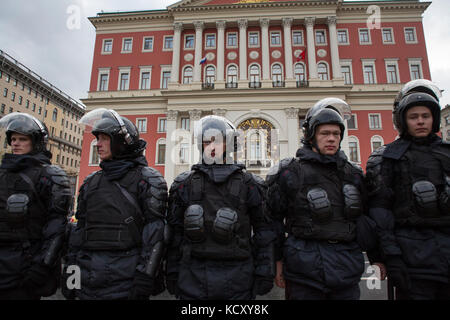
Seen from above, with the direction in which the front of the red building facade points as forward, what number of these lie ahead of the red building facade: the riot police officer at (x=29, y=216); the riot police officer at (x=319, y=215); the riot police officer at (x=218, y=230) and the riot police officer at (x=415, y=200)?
4

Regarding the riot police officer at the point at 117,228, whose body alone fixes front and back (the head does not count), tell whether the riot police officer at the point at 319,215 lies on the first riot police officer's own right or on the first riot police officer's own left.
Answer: on the first riot police officer's own left

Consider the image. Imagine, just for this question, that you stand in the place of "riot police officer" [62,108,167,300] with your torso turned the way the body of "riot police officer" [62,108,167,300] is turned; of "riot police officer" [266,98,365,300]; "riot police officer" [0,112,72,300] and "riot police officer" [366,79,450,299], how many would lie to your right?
1

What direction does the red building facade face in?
toward the camera

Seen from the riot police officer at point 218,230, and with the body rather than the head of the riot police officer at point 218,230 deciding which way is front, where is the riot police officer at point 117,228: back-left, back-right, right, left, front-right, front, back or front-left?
right

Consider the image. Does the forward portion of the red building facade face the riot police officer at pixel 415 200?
yes

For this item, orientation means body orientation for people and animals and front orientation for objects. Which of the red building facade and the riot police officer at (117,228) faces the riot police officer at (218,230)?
the red building facade

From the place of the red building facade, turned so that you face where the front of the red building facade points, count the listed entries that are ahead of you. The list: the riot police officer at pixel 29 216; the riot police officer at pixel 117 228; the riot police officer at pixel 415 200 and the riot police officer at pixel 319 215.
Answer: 4

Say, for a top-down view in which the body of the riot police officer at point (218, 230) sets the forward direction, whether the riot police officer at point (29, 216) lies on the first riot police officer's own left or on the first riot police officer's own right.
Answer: on the first riot police officer's own right

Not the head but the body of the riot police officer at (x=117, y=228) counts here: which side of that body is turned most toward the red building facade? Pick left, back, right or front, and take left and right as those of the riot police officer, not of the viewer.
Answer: back

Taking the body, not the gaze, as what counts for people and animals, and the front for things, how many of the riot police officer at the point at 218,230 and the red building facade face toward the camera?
2

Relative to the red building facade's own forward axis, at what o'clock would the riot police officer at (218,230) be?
The riot police officer is roughly at 12 o'clock from the red building facade.

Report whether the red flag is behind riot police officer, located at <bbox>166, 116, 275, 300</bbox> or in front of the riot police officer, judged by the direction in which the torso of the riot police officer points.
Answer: behind

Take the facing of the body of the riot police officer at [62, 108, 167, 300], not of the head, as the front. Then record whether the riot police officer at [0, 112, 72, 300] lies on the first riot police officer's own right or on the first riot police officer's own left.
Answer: on the first riot police officer's own right

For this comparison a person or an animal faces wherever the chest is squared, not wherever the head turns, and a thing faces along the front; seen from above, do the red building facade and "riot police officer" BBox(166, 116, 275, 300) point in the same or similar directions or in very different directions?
same or similar directions

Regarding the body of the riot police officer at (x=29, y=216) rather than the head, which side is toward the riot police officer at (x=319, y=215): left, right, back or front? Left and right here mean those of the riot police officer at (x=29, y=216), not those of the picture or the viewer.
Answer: left

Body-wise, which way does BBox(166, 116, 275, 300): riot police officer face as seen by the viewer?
toward the camera

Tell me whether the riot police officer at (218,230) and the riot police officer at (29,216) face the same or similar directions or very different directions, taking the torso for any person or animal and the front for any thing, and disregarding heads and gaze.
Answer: same or similar directions

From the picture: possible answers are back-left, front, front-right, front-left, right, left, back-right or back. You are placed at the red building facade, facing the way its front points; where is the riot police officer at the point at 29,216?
front
